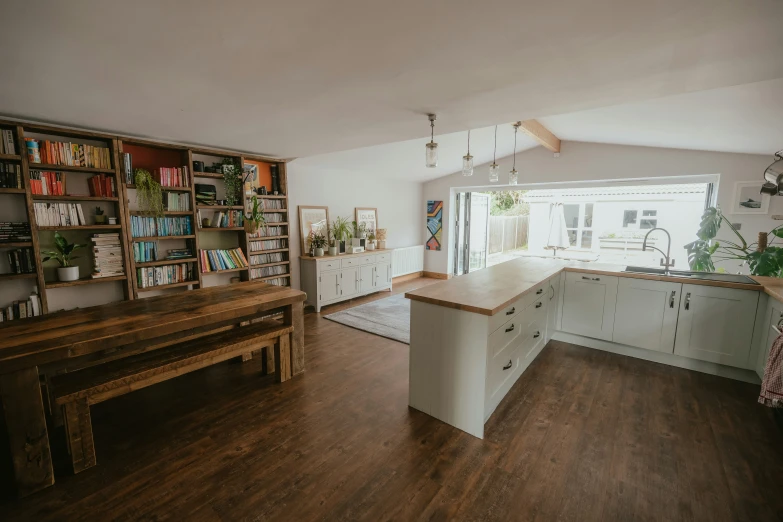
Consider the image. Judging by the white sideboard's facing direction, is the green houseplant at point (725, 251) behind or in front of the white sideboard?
in front

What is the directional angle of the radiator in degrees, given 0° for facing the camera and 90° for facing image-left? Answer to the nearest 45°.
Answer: approximately 315°

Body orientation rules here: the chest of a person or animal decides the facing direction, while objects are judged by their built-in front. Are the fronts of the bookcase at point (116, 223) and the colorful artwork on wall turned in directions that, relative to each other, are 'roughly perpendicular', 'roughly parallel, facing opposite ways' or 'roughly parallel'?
roughly perpendicular

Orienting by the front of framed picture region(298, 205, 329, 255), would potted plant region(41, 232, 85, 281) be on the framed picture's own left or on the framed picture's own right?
on the framed picture's own right

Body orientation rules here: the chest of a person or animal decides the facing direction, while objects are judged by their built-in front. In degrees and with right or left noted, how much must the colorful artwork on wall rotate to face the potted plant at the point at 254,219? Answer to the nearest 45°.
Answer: approximately 45° to its right

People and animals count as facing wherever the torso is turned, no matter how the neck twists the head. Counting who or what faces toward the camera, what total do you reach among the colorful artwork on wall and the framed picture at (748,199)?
2

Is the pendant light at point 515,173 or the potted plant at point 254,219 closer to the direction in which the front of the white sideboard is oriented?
the pendant light

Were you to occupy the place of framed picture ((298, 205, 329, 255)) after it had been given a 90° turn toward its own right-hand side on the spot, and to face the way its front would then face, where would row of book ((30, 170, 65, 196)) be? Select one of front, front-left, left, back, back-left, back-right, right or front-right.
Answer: front

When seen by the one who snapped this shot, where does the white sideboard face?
facing the viewer and to the right of the viewer

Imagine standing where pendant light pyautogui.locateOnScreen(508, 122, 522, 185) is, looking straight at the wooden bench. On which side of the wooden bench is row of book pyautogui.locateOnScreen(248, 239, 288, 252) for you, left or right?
right

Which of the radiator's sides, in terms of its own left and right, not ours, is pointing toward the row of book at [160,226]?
right

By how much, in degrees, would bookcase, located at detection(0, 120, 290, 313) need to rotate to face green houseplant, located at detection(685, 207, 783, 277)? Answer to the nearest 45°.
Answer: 0° — it already faces it

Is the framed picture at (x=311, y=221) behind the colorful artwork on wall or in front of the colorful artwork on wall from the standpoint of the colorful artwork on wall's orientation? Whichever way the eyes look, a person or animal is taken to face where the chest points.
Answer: in front

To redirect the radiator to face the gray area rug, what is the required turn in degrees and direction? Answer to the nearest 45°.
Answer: approximately 45° to its right

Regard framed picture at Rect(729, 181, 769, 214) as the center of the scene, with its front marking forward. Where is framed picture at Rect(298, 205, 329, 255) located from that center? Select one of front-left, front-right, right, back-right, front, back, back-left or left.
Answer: front-right

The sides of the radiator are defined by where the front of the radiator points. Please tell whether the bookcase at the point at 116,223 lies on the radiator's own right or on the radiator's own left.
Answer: on the radiator's own right
